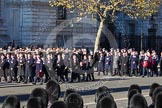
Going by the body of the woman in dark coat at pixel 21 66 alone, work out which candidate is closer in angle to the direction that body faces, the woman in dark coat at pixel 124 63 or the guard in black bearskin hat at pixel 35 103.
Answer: the guard in black bearskin hat

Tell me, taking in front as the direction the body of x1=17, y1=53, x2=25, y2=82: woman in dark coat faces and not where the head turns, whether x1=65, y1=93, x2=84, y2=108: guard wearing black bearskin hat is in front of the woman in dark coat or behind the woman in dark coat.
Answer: in front

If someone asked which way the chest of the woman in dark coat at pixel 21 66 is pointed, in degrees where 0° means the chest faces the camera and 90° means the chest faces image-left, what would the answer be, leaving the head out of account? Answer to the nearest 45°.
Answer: approximately 0°

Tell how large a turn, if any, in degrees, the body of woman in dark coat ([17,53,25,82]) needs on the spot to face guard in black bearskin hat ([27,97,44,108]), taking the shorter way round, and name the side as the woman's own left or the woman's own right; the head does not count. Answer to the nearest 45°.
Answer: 0° — they already face them

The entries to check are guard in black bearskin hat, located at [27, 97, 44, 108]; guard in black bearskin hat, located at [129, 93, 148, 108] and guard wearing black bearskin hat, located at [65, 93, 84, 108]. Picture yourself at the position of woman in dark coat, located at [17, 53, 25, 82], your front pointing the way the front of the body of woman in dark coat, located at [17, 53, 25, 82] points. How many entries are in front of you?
3

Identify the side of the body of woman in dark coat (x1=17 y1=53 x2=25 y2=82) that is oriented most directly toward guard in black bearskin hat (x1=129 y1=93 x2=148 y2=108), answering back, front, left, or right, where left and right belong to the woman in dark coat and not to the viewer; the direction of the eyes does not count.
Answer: front
